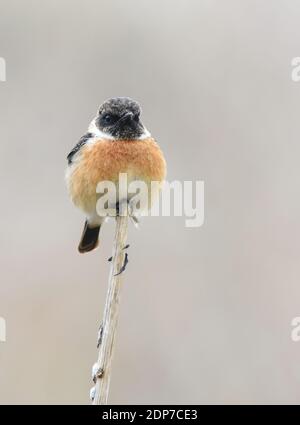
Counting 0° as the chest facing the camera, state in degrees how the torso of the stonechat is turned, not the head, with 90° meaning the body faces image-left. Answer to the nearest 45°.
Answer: approximately 315°
